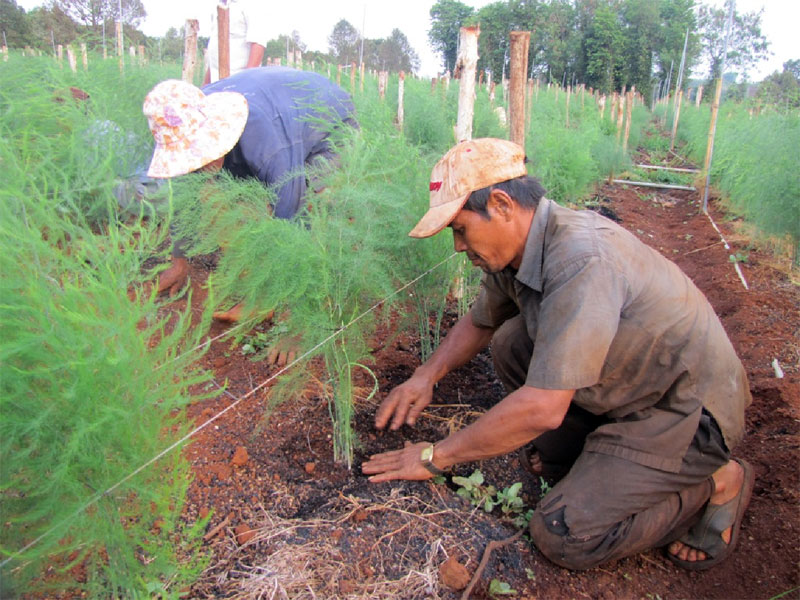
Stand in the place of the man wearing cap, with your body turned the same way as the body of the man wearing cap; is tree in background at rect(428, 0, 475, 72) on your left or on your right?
on your right

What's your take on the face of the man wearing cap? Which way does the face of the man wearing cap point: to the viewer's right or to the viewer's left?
to the viewer's left

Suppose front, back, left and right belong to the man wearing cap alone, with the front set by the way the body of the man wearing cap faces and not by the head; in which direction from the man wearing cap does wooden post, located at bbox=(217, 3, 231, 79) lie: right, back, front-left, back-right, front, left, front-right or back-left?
front-right

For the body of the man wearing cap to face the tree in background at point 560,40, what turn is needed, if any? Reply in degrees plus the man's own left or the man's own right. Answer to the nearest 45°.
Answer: approximately 90° to the man's own right

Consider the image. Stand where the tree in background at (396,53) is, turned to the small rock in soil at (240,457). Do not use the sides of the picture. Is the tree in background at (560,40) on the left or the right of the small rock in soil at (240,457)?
left

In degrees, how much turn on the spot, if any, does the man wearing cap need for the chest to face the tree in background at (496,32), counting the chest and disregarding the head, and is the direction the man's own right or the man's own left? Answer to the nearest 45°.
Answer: approximately 90° to the man's own right

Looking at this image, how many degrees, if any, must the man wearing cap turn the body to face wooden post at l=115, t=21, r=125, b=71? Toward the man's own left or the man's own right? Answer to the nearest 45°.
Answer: approximately 45° to the man's own right

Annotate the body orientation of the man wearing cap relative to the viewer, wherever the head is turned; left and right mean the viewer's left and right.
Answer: facing to the left of the viewer

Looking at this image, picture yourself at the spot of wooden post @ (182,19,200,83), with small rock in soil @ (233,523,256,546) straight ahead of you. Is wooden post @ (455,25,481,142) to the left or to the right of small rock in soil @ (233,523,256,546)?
left

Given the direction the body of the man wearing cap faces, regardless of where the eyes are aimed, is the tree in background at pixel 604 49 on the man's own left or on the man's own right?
on the man's own right

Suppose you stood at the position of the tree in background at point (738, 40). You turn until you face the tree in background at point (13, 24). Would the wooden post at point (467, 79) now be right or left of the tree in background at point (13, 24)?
left

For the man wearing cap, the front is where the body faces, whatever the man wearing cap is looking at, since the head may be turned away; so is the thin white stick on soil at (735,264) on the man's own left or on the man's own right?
on the man's own right

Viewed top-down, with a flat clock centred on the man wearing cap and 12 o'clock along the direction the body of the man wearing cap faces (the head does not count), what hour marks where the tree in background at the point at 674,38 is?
The tree in background is roughly at 3 o'clock from the man wearing cap.

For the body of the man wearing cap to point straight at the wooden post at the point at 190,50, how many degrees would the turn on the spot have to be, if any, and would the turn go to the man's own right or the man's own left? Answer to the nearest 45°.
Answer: approximately 45° to the man's own right

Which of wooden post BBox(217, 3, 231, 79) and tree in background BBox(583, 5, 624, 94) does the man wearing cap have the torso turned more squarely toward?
the wooden post

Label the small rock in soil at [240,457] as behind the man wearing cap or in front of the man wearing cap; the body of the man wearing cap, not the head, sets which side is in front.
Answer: in front
